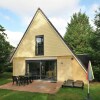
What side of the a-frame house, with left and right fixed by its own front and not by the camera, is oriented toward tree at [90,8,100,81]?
left

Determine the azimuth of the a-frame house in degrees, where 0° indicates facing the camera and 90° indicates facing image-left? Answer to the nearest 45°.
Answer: approximately 0°

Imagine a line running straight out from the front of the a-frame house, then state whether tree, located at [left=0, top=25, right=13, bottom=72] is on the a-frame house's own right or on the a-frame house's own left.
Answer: on the a-frame house's own right

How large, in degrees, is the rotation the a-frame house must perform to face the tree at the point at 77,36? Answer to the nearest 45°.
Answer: approximately 180°

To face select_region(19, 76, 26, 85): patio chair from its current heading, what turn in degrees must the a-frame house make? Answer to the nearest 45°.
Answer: approximately 45° to its right

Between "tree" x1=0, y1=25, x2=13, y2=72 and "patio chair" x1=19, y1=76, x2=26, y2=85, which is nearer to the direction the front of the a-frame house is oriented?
the patio chair

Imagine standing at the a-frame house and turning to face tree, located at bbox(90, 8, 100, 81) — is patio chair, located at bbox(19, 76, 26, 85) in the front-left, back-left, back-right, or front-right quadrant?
back-right
